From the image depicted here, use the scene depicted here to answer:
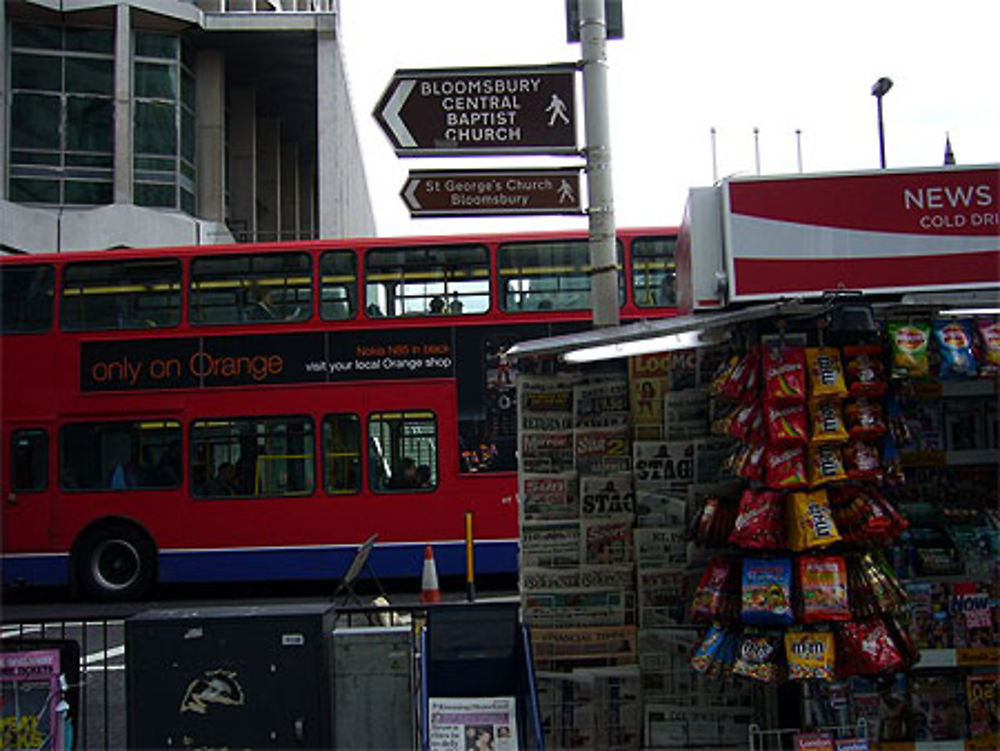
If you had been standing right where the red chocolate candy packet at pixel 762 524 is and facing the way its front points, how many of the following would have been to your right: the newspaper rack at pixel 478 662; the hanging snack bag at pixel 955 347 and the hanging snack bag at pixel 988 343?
1

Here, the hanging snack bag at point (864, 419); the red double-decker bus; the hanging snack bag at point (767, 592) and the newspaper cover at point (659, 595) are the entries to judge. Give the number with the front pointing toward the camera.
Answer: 3

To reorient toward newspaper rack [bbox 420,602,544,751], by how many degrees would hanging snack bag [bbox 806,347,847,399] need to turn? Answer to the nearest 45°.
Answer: approximately 90° to its right

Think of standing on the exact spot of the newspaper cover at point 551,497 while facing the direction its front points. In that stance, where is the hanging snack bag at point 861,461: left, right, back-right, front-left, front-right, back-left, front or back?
front-left

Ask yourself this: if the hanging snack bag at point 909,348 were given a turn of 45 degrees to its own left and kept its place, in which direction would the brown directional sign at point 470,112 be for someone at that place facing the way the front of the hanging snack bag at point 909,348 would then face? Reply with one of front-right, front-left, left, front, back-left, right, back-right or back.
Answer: back-right

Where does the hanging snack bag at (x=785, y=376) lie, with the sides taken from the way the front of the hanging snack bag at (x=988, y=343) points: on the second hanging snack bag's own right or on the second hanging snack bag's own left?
on the second hanging snack bag's own right

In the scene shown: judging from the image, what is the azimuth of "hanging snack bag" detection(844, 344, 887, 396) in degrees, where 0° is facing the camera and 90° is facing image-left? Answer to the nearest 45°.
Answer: approximately 0°

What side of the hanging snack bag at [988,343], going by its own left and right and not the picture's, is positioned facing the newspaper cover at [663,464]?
right
